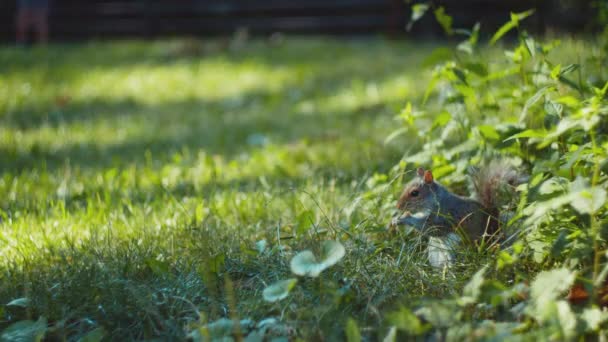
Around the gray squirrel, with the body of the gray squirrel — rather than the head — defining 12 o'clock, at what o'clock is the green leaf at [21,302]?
The green leaf is roughly at 11 o'clock from the gray squirrel.

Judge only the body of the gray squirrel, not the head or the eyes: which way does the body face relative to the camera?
to the viewer's left

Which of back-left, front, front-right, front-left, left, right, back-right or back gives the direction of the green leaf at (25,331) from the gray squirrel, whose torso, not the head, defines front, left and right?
front-left

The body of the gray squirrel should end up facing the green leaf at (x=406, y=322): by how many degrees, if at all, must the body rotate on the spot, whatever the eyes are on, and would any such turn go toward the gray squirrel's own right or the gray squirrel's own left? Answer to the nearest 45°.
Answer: approximately 90° to the gray squirrel's own left

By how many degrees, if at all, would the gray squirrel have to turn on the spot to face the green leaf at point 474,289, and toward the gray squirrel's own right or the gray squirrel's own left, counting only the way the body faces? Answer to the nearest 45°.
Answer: approximately 90° to the gray squirrel's own left

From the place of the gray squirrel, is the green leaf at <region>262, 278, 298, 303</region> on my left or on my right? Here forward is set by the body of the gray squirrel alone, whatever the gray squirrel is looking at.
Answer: on my left

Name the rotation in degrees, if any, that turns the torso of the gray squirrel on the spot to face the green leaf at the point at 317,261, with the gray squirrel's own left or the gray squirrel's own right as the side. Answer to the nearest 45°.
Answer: approximately 45° to the gray squirrel's own left
